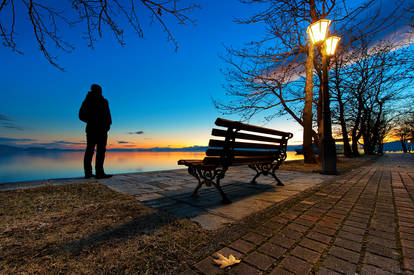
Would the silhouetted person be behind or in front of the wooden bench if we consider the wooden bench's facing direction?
in front

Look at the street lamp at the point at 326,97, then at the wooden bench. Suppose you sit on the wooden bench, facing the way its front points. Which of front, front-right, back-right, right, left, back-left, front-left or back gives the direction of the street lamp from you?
right

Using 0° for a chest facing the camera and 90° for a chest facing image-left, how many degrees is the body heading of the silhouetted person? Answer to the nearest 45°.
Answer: approximately 225°

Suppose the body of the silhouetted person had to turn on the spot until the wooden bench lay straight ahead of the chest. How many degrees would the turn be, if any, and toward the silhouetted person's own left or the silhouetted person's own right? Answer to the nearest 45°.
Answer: approximately 90° to the silhouetted person's own right

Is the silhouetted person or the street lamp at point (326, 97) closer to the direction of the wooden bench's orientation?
the silhouetted person

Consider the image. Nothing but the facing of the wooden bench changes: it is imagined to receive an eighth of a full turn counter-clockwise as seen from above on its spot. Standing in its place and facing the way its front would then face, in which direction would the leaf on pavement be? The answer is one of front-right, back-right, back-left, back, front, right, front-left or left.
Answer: left

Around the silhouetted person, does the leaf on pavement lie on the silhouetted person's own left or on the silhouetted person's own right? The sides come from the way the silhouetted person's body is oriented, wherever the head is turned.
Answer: on the silhouetted person's own right

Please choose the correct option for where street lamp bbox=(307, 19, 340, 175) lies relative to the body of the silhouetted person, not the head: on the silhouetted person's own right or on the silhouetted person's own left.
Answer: on the silhouetted person's own right

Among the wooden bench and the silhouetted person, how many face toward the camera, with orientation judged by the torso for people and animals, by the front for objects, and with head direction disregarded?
0

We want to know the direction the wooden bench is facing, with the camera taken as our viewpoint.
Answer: facing away from the viewer and to the left of the viewer
